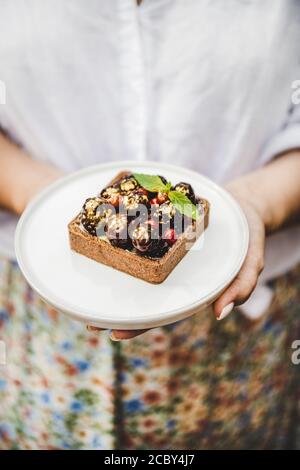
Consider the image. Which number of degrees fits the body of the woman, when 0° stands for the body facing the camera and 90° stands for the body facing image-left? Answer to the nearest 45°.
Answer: approximately 0°
